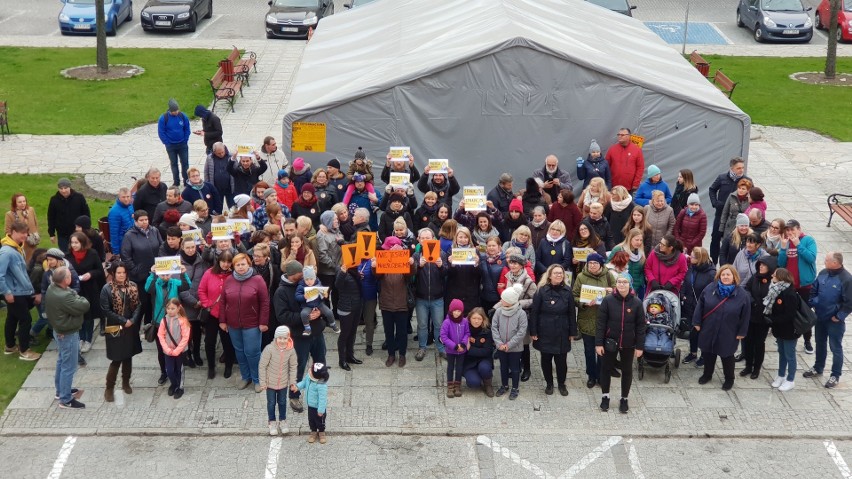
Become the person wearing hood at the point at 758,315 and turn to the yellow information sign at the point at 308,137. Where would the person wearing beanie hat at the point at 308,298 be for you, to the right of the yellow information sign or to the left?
left

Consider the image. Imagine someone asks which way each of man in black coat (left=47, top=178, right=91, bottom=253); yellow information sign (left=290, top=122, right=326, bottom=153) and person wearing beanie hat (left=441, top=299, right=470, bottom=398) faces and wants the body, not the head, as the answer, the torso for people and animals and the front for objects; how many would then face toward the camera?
3

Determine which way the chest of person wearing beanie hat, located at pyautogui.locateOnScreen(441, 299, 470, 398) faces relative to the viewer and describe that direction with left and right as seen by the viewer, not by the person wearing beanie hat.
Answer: facing the viewer

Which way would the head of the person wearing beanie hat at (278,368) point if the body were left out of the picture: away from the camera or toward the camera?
toward the camera

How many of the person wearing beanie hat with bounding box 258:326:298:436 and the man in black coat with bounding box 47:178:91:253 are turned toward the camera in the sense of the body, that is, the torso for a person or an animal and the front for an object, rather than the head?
2

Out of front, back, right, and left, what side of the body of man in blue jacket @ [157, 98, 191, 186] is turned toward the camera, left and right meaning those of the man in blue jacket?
front

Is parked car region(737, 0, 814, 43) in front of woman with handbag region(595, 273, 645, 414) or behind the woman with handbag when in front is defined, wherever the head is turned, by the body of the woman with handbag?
behind

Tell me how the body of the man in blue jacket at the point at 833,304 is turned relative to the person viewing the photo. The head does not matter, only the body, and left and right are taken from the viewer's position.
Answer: facing the viewer and to the left of the viewer

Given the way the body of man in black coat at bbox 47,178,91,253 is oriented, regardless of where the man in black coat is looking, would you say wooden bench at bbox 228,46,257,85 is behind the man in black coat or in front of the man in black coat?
behind

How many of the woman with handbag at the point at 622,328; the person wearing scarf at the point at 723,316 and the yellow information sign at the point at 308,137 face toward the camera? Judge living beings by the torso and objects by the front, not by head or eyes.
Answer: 3

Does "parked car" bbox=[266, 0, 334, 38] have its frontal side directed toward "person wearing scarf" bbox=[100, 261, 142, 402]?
yes

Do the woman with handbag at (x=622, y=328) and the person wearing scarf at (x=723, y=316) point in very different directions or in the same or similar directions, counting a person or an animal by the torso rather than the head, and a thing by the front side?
same or similar directions

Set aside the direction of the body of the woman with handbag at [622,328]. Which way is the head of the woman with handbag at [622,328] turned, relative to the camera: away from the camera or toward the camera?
toward the camera

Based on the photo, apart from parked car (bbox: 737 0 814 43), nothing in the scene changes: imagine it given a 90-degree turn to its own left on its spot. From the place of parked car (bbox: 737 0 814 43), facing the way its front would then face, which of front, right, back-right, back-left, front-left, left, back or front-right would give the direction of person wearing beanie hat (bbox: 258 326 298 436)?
back-right

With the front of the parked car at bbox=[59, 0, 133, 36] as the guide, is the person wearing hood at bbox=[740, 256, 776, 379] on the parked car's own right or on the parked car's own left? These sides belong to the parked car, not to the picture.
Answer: on the parked car's own left

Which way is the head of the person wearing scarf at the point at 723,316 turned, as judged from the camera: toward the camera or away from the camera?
toward the camera

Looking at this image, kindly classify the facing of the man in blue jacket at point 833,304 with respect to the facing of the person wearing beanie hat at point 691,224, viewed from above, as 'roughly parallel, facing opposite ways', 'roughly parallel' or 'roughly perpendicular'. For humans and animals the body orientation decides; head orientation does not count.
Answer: roughly parallel

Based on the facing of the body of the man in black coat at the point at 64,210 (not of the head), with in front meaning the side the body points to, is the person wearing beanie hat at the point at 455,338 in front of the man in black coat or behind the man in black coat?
in front

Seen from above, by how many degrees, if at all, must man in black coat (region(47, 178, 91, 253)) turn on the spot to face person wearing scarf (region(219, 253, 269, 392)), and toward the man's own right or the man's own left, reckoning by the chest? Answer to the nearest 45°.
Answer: approximately 45° to the man's own left

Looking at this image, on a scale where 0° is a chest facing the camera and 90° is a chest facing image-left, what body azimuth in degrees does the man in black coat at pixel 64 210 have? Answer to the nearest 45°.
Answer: approximately 0°
